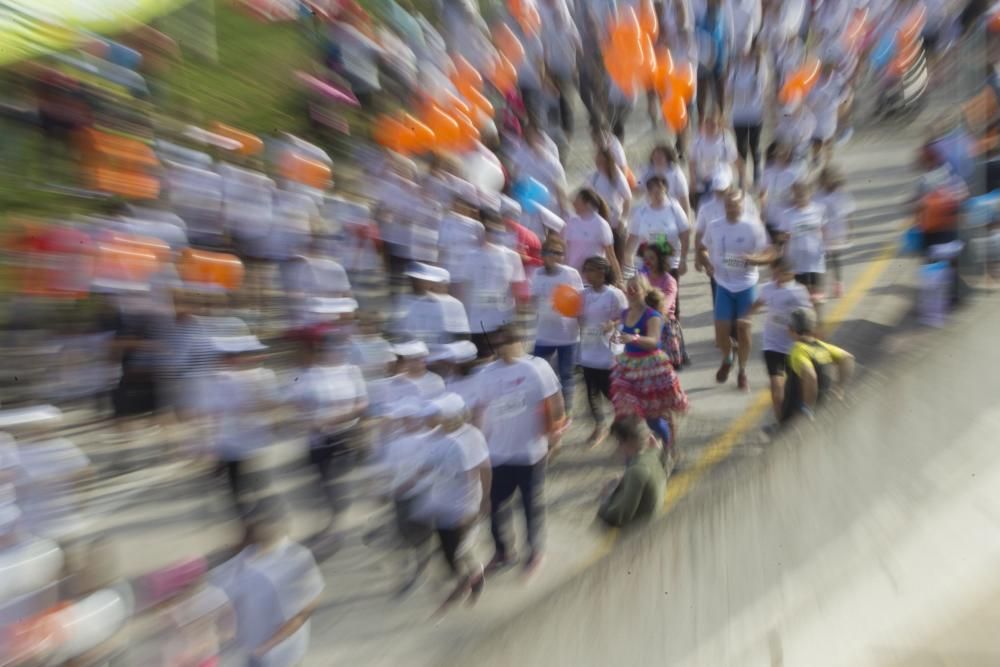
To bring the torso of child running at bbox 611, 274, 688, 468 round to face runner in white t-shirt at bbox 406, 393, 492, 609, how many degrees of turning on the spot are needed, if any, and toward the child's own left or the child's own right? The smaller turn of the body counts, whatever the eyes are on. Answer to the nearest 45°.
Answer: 0° — they already face them

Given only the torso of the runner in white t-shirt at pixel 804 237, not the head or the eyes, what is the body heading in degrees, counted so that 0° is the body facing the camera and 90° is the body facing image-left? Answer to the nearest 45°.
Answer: approximately 0°

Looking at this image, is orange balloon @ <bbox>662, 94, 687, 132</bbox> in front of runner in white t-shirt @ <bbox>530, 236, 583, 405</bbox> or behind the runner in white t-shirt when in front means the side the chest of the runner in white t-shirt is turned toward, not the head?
behind

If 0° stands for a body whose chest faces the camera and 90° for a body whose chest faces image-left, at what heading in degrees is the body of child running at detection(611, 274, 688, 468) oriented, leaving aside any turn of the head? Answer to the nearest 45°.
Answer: approximately 45°
